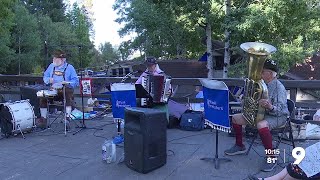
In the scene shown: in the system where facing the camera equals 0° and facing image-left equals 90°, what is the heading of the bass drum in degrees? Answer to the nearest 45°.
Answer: approximately 45°

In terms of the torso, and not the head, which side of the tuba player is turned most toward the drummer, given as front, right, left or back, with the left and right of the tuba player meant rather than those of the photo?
front

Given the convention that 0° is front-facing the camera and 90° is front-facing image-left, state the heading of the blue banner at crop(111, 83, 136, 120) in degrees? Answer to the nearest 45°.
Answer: approximately 0°

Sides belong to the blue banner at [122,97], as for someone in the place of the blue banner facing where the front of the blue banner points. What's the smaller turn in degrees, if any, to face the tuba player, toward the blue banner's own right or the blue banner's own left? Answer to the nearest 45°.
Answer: approximately 45° to the blue banner's own left

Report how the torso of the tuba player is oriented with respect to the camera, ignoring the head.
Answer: to the viewer's left

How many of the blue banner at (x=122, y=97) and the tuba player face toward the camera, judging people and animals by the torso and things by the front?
1

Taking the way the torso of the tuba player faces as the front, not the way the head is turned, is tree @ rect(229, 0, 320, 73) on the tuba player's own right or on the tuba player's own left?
on the tuba player's own right

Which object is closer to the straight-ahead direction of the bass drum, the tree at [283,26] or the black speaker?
the black speaker

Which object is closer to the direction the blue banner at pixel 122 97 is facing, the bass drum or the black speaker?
the black speaker

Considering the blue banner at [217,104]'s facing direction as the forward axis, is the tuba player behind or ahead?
behind

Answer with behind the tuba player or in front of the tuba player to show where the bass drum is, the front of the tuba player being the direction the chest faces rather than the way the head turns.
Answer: in front

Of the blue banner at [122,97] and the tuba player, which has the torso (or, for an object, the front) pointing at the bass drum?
the tuba player

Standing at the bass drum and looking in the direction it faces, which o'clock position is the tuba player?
The tuba player is roughly at 9 o'clock from the bass drum.
